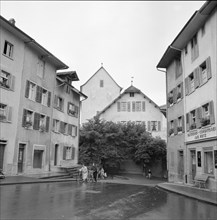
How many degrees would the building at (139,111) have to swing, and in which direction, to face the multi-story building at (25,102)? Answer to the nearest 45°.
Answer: approximately 45° to its right

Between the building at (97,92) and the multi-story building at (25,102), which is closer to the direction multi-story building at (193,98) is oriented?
the multi-story building

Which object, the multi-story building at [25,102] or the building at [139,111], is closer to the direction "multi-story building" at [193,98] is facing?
the multi-story building

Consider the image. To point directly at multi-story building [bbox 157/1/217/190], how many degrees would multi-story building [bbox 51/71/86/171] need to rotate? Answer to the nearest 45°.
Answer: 0° — it already faces it

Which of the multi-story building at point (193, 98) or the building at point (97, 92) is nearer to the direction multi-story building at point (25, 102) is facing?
the multi-story building

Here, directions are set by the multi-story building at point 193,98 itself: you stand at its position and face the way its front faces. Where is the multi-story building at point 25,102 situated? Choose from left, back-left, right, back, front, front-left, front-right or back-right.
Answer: front-right

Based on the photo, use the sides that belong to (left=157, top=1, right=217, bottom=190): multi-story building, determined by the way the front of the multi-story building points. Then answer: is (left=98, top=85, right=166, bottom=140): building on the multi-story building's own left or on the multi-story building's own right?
on the multi-story building's own right

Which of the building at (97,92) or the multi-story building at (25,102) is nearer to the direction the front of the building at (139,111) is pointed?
the multi-story building

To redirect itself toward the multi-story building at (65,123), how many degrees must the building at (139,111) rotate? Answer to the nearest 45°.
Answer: approximately 45° to its right

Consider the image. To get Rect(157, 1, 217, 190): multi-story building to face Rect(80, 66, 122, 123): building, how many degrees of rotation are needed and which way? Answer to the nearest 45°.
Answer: approximately 90° to its right
